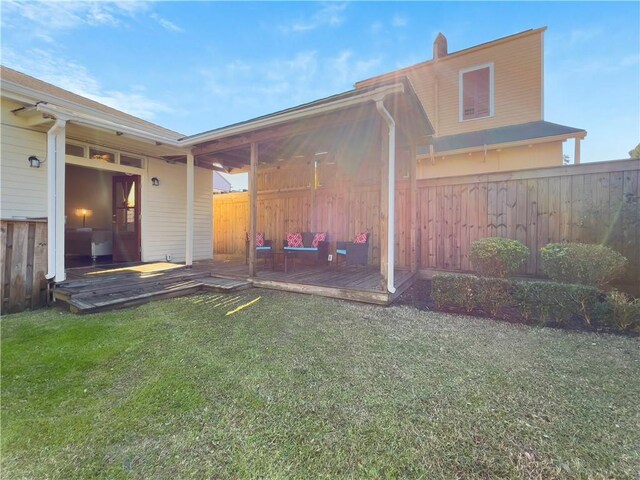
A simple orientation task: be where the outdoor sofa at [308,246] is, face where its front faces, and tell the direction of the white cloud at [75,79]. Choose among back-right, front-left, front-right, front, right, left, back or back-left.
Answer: right

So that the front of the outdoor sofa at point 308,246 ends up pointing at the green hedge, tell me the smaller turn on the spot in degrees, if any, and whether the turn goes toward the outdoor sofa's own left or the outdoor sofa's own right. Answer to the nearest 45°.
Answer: approximately 45° to the outdoor sofa's own left

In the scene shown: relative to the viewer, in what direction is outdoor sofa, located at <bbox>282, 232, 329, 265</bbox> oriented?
toward the camera

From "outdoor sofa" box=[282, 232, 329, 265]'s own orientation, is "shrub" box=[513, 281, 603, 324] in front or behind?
in front

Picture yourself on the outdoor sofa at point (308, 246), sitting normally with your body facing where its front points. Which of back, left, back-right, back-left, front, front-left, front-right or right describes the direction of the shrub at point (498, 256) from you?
front-left

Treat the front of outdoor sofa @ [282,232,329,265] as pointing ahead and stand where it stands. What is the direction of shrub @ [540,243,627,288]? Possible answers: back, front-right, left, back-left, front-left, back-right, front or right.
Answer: front-left

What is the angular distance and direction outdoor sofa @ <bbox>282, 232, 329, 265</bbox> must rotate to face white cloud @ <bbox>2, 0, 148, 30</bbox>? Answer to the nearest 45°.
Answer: approximately 90° to its right

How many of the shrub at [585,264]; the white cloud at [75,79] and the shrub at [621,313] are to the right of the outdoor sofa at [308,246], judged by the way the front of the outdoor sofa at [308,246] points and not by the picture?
1

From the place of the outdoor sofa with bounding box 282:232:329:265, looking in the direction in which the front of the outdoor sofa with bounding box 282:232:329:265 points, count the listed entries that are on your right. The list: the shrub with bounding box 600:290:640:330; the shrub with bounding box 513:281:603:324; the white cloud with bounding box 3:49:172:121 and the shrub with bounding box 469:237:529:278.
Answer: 1

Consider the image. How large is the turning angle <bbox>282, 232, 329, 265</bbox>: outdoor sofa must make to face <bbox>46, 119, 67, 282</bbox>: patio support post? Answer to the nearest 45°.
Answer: approximately 45° to its right
